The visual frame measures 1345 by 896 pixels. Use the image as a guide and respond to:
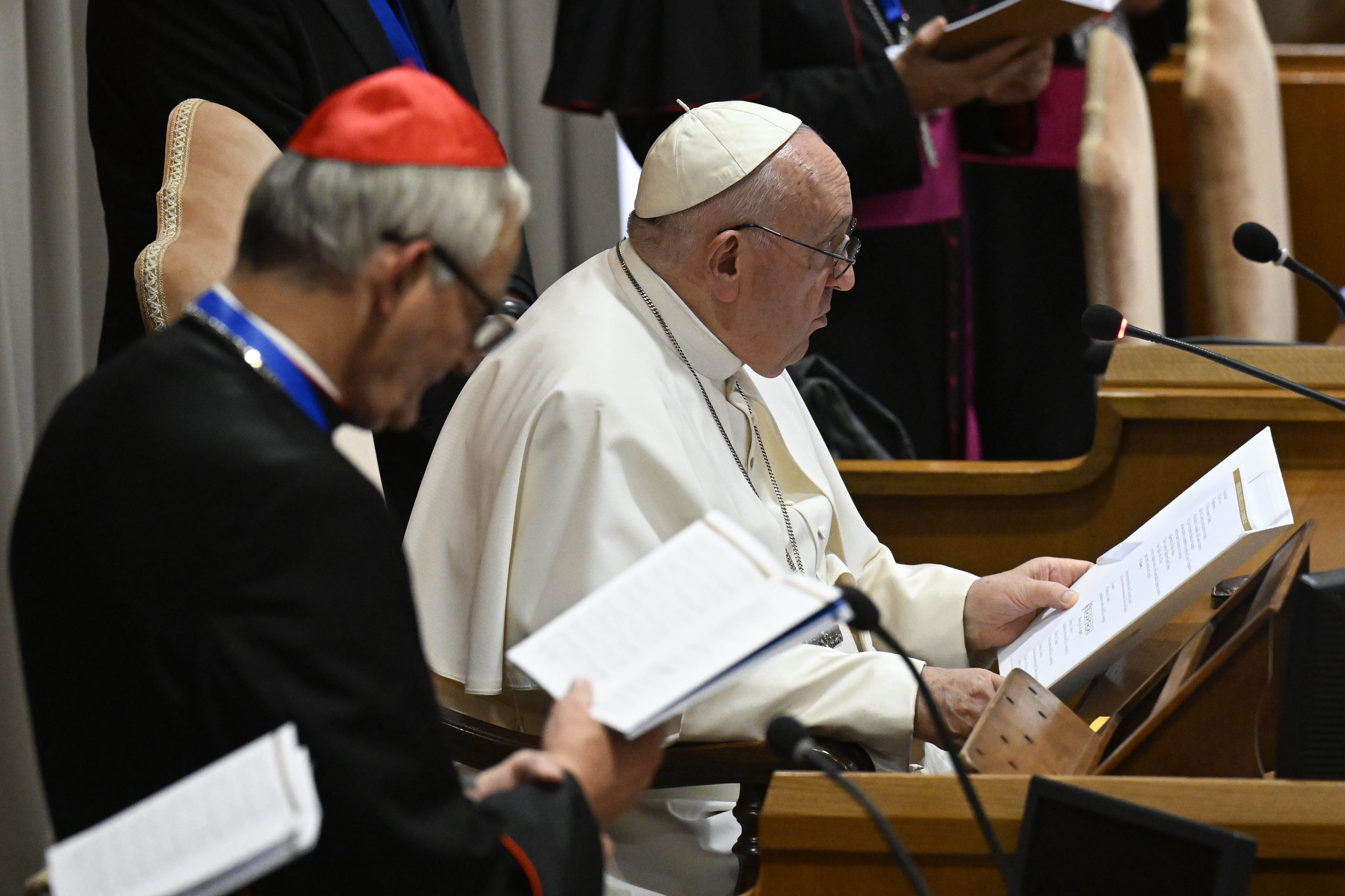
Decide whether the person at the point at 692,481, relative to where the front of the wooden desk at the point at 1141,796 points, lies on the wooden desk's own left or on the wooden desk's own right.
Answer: on the wooden desk's own right

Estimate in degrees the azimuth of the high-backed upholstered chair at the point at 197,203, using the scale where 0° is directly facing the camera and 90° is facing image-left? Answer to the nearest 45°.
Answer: approximately 315°

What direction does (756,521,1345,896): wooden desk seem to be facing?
to the viewer's left

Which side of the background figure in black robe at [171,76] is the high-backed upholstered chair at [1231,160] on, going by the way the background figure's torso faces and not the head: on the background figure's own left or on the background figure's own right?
on the background figure's own left

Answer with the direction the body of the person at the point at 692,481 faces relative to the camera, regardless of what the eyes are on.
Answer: to the viewer's right

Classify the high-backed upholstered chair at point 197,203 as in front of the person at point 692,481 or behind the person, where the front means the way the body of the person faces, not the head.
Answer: behind

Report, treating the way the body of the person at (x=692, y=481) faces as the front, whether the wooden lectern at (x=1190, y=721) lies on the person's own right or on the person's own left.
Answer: on the person's own right

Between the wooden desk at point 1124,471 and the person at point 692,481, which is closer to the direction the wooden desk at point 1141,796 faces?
the person

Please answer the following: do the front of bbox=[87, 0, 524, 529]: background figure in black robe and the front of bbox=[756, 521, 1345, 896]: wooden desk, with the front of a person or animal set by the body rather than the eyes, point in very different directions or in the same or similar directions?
very different directions

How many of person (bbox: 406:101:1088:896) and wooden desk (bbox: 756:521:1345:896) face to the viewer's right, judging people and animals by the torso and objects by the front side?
1

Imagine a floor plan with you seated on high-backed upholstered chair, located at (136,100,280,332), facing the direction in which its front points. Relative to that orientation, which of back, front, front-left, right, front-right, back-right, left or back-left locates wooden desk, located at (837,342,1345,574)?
front-left

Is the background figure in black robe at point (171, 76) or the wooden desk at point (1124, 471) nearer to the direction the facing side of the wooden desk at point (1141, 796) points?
the background figure in black robe

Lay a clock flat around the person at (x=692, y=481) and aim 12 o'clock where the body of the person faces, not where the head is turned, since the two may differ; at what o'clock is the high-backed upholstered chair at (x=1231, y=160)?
The high-backed upholstered chair is roughly at 10 o'clock from the person.

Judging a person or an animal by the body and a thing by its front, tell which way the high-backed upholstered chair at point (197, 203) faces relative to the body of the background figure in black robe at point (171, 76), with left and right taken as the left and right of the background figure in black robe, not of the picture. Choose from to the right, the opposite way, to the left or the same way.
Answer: the same way

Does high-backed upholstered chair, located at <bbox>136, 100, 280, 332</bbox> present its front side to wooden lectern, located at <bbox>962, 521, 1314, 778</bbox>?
yes

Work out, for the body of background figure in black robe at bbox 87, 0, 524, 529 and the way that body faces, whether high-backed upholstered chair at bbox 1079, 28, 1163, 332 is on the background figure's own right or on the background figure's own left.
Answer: on the background figure's own left

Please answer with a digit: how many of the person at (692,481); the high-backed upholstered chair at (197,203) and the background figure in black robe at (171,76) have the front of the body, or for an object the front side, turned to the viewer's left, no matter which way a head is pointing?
0
